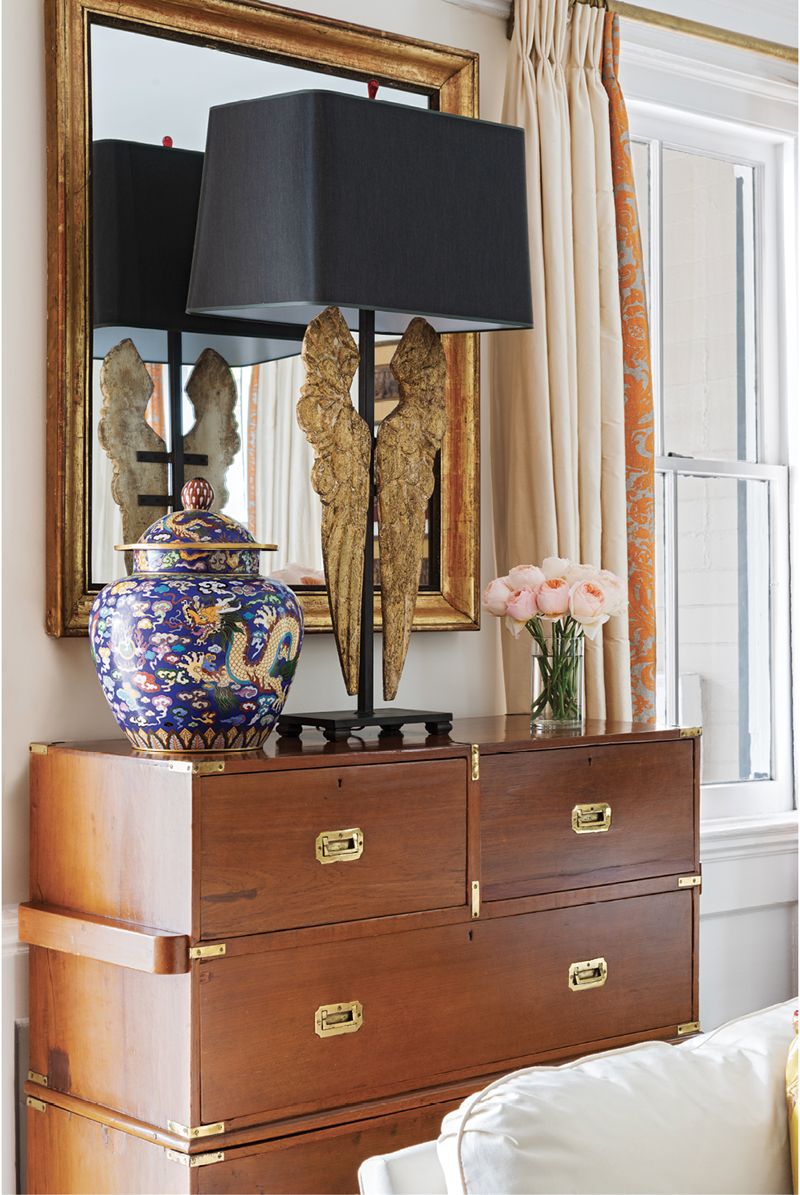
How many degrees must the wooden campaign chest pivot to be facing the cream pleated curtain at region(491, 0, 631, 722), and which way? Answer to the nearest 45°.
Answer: approximately 90° to its left

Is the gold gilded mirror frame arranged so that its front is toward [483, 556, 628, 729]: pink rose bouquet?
no

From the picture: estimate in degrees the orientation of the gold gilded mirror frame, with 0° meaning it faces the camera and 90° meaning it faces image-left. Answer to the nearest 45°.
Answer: approximately 315°

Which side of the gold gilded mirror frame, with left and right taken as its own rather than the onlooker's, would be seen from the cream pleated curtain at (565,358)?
left

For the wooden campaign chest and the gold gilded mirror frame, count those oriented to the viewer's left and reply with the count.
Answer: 0

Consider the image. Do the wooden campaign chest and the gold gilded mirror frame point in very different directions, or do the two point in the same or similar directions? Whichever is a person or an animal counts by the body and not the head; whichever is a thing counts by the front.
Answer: same or similar directions
